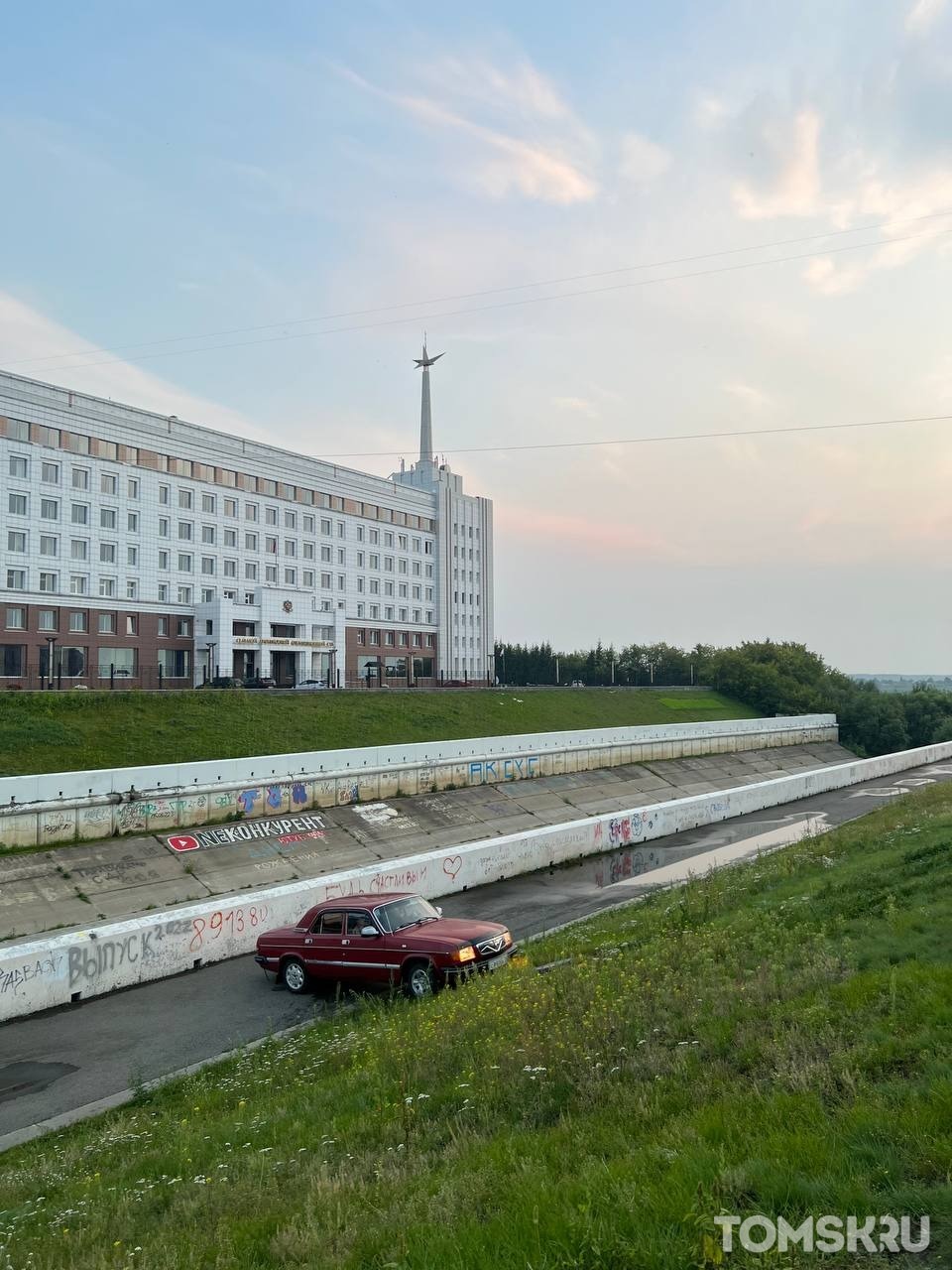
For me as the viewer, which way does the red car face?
facing the viewer and to the right of the viewer

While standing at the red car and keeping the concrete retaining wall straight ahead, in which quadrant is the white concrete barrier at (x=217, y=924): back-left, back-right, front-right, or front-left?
front-left

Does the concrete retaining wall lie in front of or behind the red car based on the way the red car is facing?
behind

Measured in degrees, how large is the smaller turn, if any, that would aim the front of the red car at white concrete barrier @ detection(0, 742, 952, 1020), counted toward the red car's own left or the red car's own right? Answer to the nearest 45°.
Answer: approximately 180°
